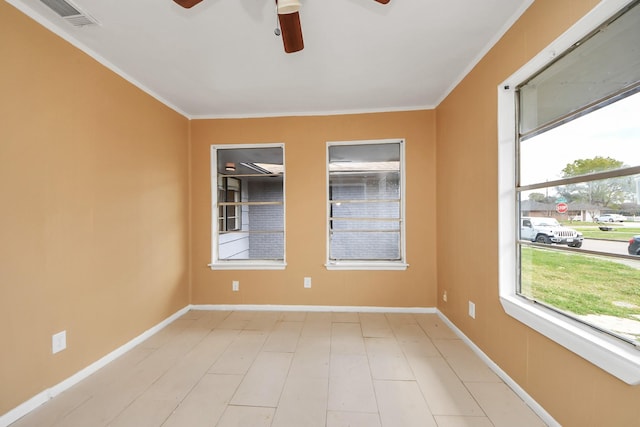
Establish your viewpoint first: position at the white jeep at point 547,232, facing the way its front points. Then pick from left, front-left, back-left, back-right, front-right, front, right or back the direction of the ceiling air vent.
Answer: right

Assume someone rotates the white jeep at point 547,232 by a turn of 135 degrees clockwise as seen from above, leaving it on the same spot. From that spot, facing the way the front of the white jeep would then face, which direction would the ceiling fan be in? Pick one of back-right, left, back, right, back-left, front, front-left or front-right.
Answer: front-left

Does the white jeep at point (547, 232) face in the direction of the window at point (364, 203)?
no

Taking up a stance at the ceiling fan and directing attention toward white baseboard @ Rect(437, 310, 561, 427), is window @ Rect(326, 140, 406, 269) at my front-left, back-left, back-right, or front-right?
front-left

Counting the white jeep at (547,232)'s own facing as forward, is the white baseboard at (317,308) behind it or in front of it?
in front

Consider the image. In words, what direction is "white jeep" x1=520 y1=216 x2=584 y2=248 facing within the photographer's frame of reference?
facing the viewer and to the right of the viewer

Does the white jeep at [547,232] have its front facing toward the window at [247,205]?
no

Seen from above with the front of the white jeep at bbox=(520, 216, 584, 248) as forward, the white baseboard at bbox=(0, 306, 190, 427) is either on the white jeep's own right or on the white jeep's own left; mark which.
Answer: on the white jeep's own right
